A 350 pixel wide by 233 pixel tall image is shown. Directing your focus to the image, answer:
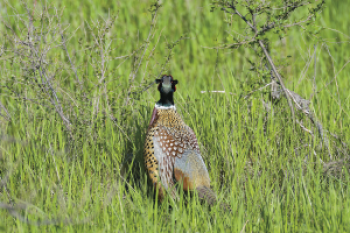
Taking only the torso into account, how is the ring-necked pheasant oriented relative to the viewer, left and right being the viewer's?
facing away from the viewer and to the left of the viewer
